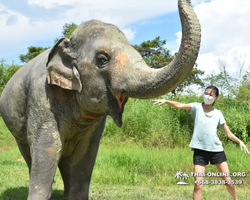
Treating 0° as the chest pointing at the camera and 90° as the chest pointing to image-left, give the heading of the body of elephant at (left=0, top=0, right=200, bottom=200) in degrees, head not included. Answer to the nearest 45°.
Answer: approximately 315°

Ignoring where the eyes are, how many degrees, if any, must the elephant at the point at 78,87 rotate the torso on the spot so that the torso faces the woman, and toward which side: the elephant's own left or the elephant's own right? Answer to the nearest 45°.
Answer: approximately 90° to the elephant's own left

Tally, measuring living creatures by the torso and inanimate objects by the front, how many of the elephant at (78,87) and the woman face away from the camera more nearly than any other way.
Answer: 0

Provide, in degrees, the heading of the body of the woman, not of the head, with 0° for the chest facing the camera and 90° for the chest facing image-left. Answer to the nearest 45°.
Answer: approximately 0°

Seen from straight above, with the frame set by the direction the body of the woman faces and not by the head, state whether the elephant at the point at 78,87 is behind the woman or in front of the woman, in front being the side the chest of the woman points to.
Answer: in front
